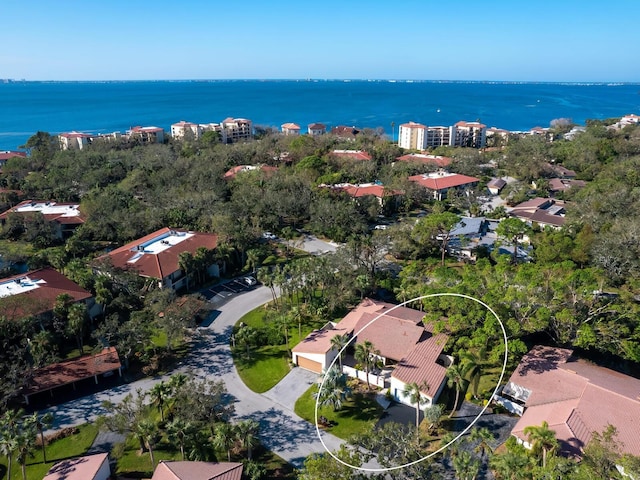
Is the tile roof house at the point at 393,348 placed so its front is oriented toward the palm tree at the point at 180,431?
yes

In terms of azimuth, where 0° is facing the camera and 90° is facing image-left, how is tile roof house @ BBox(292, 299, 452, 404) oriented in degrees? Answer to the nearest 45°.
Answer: approximately 45°

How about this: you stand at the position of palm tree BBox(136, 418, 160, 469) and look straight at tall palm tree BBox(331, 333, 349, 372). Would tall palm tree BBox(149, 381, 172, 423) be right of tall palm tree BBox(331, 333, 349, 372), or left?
left

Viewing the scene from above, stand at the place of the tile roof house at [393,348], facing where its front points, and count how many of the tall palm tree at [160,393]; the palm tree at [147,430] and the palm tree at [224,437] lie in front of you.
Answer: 3

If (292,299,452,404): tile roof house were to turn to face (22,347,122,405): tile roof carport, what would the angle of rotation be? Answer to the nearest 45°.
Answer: approximately 45° to its right

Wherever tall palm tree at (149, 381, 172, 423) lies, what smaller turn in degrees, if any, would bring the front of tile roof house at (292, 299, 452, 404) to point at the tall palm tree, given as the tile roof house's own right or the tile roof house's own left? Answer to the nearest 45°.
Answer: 0° — it already faces it

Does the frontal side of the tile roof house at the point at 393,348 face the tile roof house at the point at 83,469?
yes

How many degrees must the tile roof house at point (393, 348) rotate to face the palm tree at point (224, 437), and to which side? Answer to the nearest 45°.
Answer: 0° — it already faces it

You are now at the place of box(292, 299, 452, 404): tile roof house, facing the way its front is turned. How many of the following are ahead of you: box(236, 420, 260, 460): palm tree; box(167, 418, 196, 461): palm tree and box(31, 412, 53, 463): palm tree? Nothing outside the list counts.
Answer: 3
